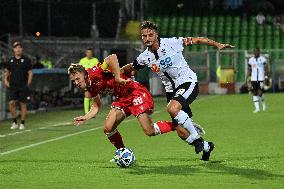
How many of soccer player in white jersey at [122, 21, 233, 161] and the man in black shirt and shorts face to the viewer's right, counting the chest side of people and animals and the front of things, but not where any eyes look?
0

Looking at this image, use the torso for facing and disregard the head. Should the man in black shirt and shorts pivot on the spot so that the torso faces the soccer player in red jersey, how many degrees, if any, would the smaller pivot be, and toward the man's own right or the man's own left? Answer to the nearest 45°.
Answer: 0° — they already face them

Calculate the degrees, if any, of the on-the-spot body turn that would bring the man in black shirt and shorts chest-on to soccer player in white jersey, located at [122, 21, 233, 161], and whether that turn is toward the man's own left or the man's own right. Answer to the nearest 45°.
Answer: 0° — they already face them

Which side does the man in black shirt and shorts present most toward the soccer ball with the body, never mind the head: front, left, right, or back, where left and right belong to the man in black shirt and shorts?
front

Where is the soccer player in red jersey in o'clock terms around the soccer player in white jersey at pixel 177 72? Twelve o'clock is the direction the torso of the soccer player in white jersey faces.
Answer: The soccer player in red jersey is roughly at 1 o'clock from the soccer player in white jersey.

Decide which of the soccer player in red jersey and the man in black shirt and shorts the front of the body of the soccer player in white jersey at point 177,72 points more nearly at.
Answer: the soccer player in red jersey

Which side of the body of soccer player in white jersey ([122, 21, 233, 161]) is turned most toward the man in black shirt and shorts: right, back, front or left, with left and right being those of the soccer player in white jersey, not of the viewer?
right
